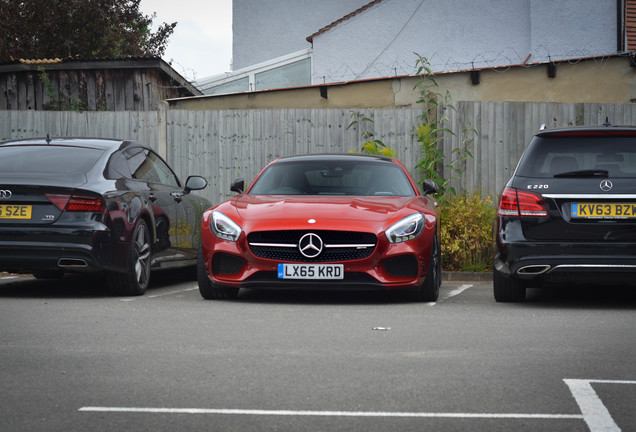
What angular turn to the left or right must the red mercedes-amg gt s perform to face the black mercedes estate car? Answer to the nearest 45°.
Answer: approximately 90° to its left

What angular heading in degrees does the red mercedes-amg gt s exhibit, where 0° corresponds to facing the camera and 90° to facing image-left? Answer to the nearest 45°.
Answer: approximately 0°

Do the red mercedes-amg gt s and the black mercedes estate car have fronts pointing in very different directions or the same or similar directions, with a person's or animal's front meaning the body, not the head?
very different directions

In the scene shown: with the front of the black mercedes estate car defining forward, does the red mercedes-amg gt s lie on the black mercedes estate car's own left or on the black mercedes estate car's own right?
on the black mercedes estate car's own left

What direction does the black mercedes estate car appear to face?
away from the camera

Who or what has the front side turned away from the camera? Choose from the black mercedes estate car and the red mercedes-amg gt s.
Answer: the black mercedes estate car

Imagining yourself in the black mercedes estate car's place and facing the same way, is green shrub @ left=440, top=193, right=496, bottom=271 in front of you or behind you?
in front

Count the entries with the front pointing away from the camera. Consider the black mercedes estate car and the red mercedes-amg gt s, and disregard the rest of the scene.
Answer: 1

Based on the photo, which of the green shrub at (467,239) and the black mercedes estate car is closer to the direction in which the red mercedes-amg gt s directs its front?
the black mercedes estate car

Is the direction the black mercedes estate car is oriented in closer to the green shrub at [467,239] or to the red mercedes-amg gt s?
the green shrub

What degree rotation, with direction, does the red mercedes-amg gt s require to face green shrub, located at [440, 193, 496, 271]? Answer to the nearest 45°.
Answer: approximately 135° to its left
